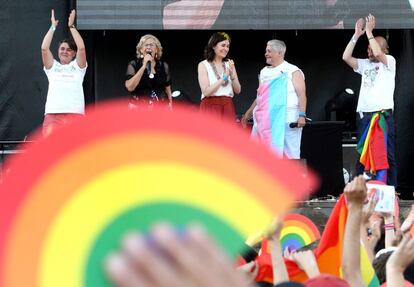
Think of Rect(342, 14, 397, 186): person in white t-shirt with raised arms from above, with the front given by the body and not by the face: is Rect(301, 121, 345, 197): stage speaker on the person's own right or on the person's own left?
on the person's own right

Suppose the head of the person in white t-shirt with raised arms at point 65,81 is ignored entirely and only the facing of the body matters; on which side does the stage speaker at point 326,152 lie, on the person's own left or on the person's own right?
on the person's own left

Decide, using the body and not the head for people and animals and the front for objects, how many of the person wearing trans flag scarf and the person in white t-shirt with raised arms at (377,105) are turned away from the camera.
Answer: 0

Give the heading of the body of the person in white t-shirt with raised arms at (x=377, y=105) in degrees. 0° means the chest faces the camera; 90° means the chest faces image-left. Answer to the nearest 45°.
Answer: approximately 45°

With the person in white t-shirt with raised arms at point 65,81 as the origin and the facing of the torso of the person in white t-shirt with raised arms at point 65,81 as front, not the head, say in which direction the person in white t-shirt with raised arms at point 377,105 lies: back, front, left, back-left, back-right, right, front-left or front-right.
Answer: left

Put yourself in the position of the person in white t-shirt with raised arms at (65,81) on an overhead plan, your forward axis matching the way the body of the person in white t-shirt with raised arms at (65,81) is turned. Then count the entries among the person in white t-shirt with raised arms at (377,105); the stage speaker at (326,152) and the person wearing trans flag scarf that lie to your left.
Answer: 3

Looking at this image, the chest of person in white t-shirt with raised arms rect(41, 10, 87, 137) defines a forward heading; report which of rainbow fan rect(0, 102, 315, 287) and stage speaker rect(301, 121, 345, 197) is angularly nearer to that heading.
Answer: the rainbow fan

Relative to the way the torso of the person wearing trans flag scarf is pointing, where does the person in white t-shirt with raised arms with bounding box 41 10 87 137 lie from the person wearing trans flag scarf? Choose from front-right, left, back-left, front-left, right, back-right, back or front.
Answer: front-right

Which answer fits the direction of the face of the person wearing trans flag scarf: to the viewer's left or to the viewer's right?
to the viewer's left

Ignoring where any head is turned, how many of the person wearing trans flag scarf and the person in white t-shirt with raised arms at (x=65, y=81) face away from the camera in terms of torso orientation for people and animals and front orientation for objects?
0

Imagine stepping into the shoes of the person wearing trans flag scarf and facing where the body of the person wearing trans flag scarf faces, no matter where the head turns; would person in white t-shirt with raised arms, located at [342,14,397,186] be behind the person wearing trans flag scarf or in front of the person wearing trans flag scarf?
behind
